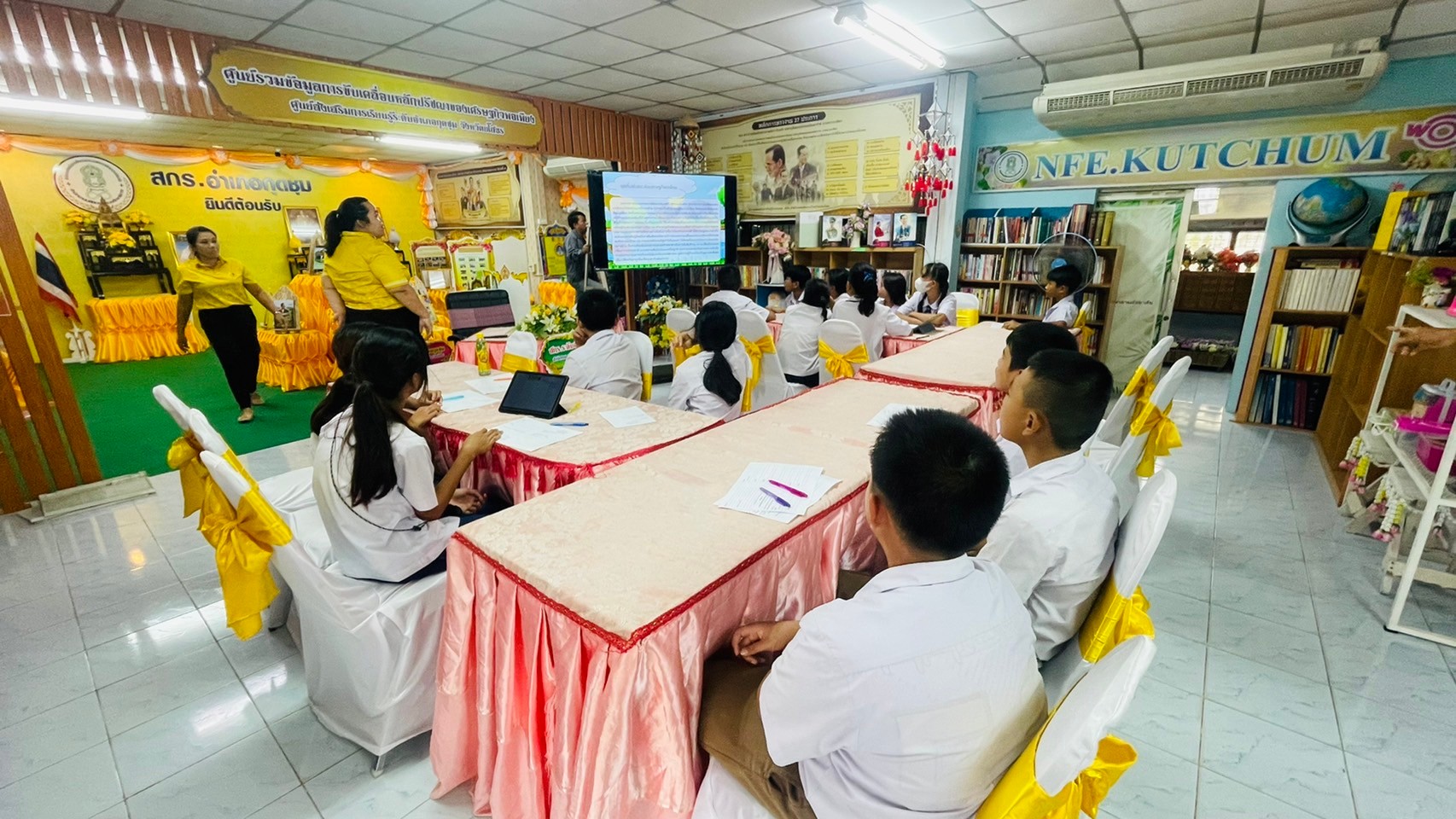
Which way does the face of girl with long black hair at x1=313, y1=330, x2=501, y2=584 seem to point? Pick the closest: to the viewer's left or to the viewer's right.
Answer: to the viewer's right

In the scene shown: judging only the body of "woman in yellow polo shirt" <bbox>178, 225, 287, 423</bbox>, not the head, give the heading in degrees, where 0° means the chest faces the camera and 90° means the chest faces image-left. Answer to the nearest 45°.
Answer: approximately 315°

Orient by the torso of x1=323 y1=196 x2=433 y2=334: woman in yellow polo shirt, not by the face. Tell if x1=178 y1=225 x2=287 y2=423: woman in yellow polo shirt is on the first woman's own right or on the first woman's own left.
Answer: on the first woman's own left

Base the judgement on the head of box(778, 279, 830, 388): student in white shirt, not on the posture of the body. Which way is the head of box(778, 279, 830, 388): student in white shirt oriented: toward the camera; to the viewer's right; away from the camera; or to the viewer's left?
away from the camera

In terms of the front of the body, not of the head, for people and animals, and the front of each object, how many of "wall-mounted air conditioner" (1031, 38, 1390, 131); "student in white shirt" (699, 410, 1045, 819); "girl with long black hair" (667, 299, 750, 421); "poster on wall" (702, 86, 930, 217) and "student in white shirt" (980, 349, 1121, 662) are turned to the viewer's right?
0

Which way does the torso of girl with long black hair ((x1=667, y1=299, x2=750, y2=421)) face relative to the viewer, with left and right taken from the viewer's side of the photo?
facing away from the viewer and to the left of the viewer

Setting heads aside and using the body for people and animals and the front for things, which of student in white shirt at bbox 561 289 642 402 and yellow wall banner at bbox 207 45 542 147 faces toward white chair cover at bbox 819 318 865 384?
the yellow wall banner

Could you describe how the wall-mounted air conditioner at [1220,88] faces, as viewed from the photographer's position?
facing the viewer and to the left of the viewer

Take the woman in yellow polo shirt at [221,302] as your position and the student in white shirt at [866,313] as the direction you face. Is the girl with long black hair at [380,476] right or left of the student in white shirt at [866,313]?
right

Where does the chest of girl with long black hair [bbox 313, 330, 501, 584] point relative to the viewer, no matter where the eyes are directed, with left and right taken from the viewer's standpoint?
facing away from the viewer and to the right of the viewer

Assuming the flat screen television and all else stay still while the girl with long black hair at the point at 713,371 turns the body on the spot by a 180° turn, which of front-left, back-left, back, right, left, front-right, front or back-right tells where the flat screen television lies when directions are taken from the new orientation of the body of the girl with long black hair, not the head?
back-left

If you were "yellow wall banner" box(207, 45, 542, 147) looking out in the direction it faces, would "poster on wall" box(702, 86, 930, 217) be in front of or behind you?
in front

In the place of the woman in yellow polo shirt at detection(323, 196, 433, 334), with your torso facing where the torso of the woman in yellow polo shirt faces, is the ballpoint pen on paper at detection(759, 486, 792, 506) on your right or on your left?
on your right
